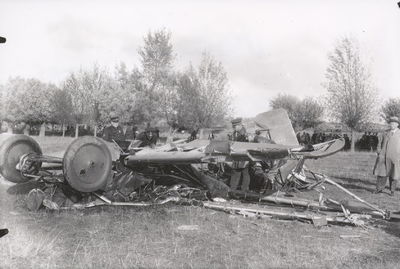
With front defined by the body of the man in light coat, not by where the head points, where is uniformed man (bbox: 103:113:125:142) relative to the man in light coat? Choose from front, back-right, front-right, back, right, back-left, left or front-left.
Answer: front-right

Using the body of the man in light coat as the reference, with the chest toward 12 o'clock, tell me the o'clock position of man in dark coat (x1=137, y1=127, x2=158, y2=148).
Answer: The man in dark coat is roughly at 2 o'clock from the man in light coat.

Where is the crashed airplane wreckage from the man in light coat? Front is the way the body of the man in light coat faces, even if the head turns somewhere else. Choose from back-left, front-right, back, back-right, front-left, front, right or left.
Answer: front-right

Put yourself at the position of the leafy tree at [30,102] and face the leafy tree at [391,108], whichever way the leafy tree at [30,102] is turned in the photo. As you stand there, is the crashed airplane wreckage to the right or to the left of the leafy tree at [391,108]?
right

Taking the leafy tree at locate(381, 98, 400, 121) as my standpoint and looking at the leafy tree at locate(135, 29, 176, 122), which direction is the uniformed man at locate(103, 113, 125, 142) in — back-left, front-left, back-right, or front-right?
front-left
